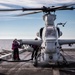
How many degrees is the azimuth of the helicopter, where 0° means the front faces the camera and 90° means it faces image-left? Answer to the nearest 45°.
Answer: approximately 0°
